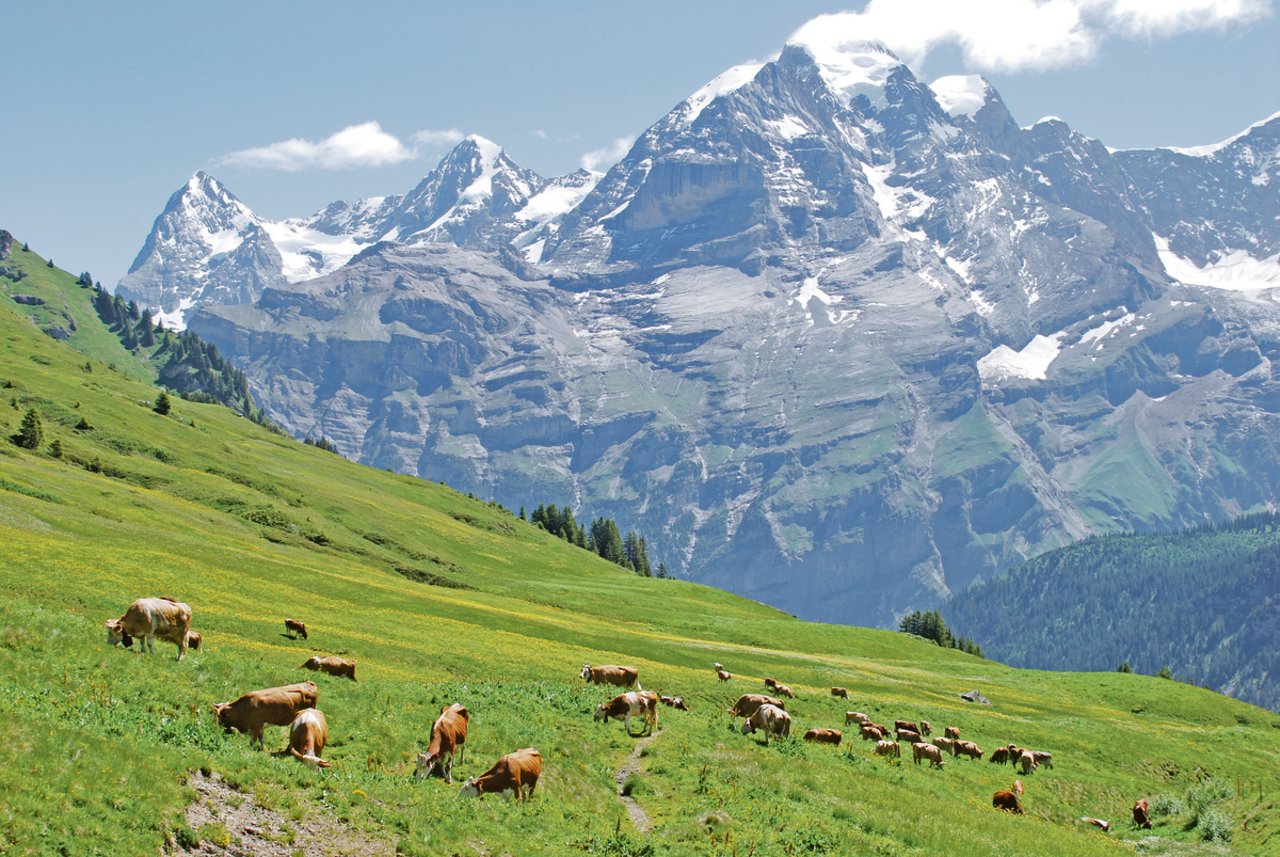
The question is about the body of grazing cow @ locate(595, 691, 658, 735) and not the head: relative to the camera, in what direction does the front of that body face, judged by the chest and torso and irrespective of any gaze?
to the viewer's left

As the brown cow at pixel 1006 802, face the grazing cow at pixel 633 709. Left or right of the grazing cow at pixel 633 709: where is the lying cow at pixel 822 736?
right

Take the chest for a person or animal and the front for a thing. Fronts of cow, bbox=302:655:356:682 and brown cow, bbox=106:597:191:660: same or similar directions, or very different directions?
same or similar directions

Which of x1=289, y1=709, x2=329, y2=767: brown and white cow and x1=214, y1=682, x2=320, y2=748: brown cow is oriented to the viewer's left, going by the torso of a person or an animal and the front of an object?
the brown cow

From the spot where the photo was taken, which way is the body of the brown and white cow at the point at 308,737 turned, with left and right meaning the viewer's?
facing the viewer

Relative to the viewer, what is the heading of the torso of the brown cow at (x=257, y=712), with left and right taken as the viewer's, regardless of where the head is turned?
facing to the left of the viewer

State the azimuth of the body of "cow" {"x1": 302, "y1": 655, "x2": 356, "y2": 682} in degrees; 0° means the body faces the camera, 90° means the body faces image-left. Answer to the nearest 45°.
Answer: approximately 90°

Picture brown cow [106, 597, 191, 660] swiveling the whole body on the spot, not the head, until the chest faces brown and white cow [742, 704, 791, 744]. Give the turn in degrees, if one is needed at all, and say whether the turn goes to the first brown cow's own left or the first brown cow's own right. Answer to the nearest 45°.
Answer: approximately 180°

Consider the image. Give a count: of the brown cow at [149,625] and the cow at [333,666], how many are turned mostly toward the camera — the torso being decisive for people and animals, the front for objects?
0

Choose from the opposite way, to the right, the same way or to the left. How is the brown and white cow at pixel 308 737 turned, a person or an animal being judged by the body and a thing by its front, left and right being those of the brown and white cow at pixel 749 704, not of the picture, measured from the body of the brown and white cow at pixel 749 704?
to the left

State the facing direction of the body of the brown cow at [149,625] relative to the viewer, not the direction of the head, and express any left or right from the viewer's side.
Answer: facing to the left of the viewer

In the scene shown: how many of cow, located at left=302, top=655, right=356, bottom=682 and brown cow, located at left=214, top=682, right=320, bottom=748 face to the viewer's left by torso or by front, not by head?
2

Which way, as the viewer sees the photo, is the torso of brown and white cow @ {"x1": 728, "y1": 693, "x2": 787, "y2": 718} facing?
to the viewer's left
